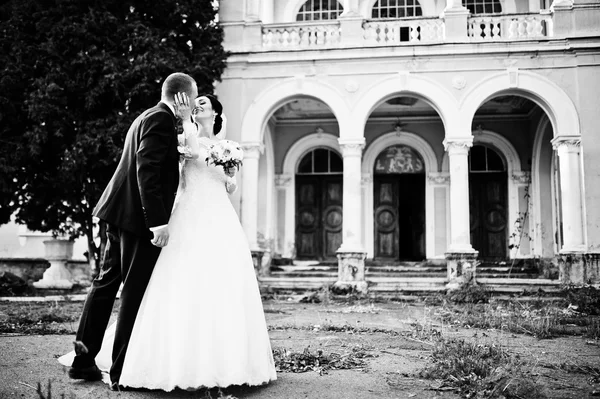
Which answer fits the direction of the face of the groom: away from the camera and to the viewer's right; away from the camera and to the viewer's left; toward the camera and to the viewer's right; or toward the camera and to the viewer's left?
away from the camera and to the viewer's right

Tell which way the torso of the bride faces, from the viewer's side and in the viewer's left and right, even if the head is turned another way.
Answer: facing the viewer and to the left of the viewer

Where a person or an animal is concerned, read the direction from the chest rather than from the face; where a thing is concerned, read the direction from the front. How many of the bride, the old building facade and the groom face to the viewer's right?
1

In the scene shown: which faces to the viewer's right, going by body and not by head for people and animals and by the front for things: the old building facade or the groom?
the groom

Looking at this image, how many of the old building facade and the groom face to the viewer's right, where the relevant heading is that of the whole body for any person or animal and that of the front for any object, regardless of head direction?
1

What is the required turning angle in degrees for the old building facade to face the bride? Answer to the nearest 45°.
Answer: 0° — it already faces them

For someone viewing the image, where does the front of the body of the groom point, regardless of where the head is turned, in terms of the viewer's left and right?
facing to the right of the viewer

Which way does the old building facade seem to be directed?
toward the camera

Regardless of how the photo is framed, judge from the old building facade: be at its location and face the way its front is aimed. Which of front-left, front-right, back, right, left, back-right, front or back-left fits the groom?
front

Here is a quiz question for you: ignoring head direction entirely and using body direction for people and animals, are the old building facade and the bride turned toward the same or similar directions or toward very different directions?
same or similar directions

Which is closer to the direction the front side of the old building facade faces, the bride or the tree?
the bride

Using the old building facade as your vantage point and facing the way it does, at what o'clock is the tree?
The tree is roughly at 2 o'clock from the old building facade.

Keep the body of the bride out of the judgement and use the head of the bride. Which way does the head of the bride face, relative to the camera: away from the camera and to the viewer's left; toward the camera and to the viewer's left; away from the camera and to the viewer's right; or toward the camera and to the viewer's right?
toward the camera and to the viewer's left

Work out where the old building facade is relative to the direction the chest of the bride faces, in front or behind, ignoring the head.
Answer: behind
